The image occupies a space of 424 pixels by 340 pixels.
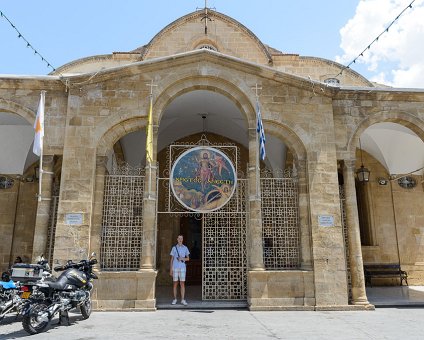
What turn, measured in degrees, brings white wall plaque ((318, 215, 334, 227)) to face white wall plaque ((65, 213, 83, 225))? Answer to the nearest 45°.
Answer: approximately 90° to its right

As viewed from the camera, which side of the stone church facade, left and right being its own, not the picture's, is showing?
front

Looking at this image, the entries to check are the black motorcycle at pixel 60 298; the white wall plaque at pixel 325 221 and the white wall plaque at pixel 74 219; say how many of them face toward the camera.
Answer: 2

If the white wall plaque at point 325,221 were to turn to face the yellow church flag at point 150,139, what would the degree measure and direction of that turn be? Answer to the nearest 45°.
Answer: approximately 90° to its right

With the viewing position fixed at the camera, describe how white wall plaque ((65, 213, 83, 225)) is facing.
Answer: facing the viewer

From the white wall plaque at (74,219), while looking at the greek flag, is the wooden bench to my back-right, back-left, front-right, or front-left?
front-left

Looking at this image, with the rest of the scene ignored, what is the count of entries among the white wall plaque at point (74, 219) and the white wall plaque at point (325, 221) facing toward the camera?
2
